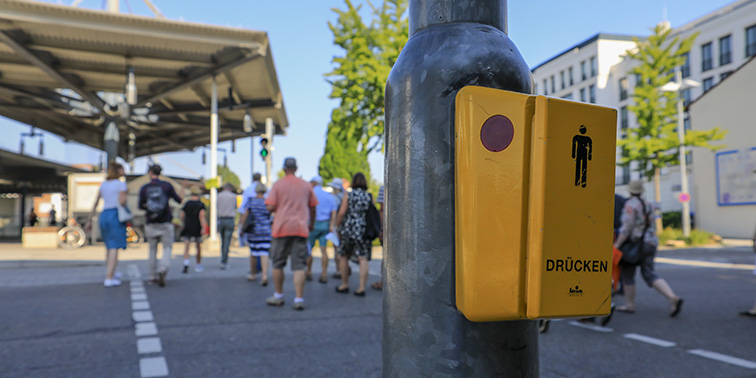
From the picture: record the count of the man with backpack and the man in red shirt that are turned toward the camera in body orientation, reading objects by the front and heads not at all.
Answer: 0

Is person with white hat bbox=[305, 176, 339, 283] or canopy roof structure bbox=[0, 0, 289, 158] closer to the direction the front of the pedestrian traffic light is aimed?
the person with white hat

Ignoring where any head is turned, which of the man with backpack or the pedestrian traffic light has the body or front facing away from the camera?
the man with backpack

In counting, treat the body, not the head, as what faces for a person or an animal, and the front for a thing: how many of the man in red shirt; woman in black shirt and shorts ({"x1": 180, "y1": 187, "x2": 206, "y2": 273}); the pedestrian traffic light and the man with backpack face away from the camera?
3

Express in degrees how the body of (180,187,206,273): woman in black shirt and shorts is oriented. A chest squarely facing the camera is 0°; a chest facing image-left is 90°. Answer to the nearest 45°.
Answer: approximately 180°

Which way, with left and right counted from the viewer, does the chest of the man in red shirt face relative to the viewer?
facing away from the viewer

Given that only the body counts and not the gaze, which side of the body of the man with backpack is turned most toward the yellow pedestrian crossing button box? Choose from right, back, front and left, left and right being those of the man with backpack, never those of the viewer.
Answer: back

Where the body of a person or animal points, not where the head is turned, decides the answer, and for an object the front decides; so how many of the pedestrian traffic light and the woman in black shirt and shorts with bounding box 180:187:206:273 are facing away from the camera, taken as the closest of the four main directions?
1

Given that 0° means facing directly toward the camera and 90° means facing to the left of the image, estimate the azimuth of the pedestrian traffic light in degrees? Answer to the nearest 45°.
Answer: approximately 0°

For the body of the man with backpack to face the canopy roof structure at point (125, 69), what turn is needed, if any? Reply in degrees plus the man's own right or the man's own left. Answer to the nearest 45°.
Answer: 0° — they already face it

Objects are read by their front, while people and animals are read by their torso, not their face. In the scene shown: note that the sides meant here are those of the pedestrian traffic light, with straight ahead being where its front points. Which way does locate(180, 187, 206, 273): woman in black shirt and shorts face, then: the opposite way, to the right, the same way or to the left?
the opposite way

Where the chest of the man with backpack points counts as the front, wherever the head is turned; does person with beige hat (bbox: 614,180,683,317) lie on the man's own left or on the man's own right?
on the man's own right

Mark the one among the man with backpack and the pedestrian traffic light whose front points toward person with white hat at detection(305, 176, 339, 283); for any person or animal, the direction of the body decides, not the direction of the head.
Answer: the pedestrian traffic light

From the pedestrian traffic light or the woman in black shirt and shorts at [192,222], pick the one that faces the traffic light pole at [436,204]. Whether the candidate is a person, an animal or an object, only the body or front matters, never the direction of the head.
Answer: the pedestrian traffic light
